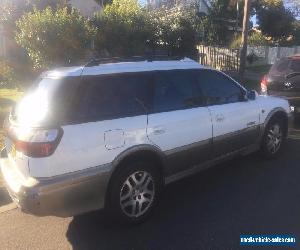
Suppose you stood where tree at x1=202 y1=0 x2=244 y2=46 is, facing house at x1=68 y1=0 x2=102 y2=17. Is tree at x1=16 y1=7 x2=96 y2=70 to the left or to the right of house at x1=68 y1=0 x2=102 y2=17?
left

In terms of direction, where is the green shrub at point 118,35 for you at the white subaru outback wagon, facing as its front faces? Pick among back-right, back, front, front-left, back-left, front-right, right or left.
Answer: front-left

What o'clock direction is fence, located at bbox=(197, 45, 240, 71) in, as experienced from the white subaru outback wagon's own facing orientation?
The fence is roughly at 11 o'clock from the white subaru outback wagon.

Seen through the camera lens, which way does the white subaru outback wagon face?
facing away from the viewer and to the right of the viewer

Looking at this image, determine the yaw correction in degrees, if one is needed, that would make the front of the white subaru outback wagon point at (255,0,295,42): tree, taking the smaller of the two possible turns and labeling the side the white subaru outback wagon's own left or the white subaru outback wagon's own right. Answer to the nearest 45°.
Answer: approximately 45° to the white subaru outback wagon's own left

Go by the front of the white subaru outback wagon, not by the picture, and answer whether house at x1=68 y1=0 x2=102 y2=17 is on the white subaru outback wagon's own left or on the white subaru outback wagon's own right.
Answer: on the white subaru outback wagon's own left

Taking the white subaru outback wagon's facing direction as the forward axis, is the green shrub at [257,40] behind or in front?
in front

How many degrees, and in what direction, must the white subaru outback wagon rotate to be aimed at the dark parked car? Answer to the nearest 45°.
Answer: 0° — it already faces it

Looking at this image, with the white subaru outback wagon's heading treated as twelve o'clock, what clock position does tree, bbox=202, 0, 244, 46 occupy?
The tree is roughly at 11 o'clock from the white subaru outback wagon.

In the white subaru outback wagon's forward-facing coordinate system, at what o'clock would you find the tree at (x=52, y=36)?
The tree is roughly at 10 o'clock from the white subaru outback wagon.
